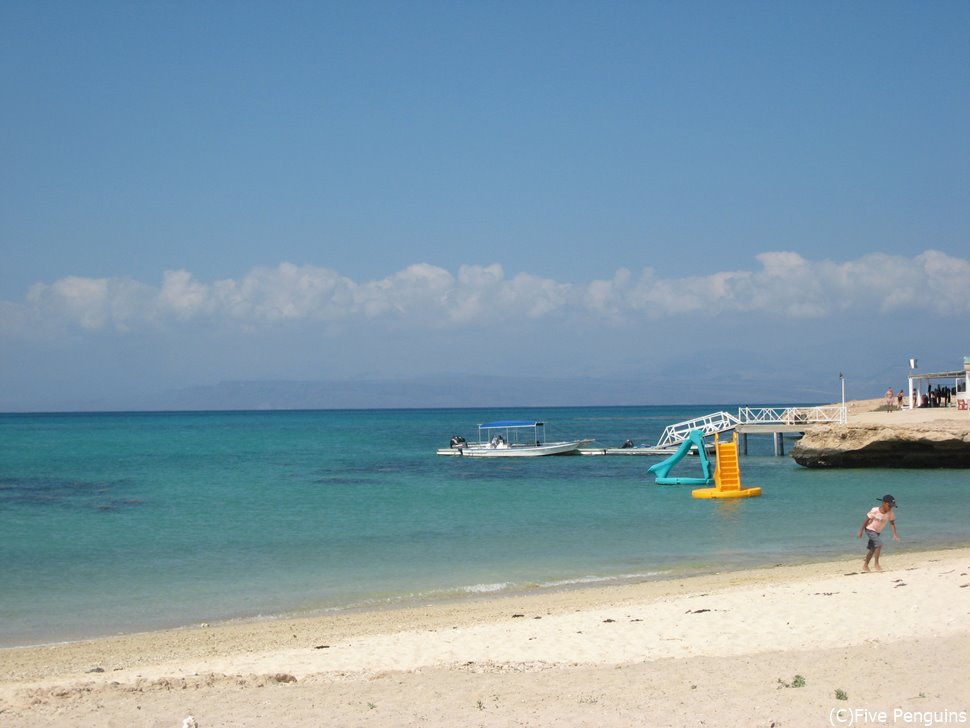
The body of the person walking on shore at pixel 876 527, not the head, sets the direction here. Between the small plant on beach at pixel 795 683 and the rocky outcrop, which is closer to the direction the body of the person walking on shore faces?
the small plant on beach

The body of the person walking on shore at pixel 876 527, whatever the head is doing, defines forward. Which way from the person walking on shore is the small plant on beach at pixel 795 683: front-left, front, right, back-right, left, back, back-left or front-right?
front-right
